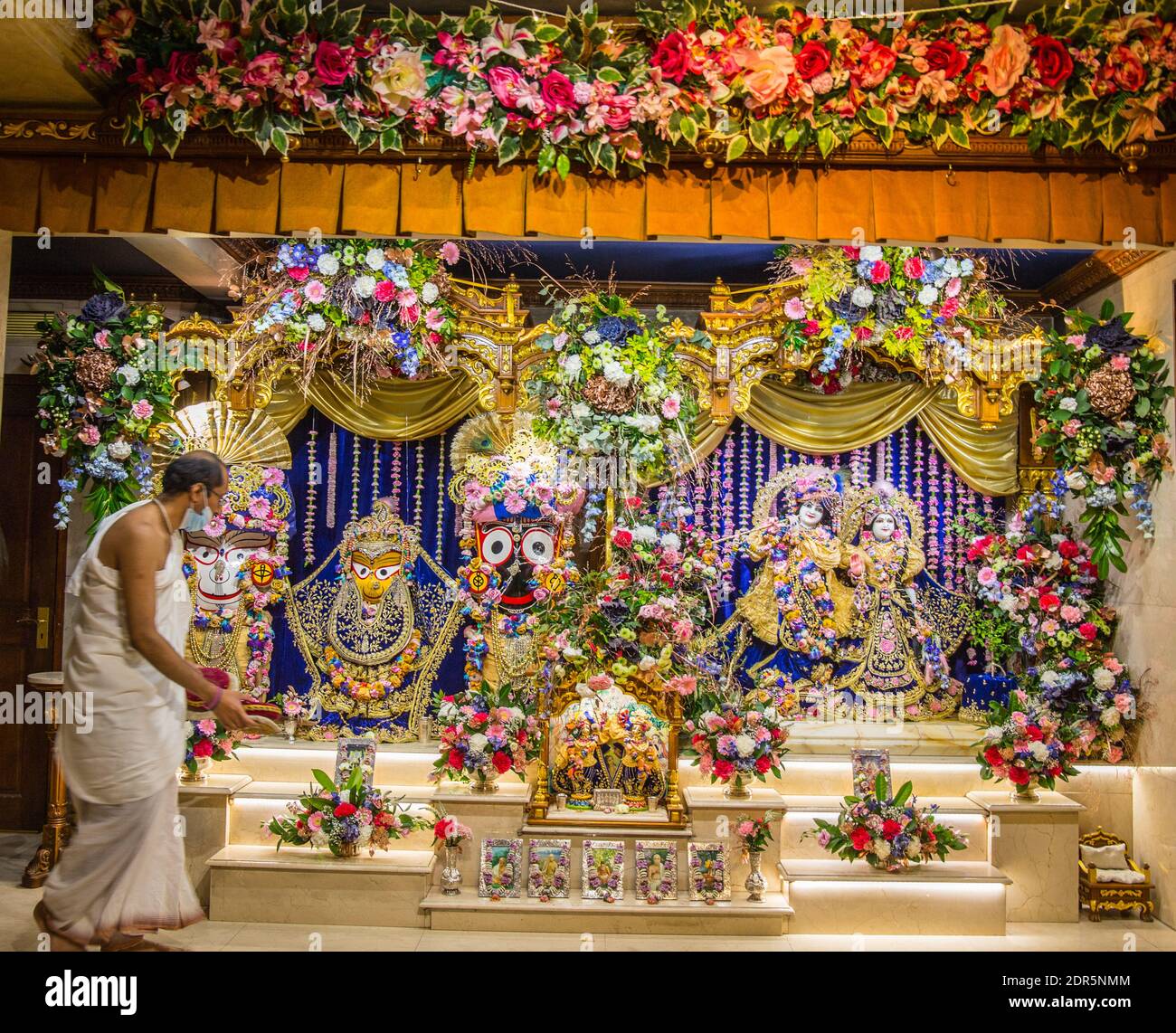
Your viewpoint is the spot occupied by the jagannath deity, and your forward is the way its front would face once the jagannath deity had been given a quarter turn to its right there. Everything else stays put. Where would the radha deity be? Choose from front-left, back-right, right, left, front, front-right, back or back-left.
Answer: back

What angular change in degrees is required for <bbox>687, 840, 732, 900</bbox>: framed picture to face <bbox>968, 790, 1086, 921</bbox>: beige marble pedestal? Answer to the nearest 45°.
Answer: approximately 90° to its left

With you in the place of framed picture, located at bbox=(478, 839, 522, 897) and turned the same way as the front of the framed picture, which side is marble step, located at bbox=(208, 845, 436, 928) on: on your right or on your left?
on your right

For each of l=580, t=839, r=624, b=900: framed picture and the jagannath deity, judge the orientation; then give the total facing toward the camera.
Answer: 2

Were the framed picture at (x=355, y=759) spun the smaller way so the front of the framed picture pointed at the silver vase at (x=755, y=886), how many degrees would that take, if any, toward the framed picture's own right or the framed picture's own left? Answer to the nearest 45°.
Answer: approximately 90° to the framed picture's own left

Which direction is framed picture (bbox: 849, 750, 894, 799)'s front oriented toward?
toward the camera

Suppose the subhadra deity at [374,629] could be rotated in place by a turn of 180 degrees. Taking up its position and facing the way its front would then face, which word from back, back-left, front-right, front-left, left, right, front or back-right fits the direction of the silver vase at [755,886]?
back-right

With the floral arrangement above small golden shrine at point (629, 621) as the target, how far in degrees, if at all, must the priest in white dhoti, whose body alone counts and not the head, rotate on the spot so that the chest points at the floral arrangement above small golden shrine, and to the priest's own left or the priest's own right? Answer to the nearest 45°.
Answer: approximately 45° to the priest's own left

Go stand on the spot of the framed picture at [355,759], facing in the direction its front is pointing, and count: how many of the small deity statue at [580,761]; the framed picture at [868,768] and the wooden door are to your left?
2

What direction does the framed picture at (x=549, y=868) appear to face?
toward the camera

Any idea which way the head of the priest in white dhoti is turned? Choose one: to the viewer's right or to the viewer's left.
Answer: to the viewer's right
